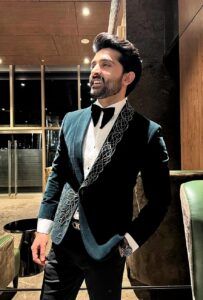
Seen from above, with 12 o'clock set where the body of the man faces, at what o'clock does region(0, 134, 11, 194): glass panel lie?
The glass panel is roughly at 4 o'clock from the man.

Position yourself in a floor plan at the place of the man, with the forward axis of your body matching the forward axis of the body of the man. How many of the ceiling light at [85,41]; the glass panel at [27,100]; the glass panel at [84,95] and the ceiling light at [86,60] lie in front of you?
0

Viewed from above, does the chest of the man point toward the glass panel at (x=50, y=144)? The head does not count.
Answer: no

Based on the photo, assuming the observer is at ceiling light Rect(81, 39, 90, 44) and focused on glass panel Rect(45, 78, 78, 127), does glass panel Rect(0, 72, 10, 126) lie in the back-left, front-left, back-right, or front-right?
front-left

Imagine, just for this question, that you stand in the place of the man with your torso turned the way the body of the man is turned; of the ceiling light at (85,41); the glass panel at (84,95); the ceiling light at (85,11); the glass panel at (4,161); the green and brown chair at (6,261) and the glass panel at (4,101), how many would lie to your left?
0

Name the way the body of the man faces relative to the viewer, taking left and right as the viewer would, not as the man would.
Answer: facing the viewer and to the left of the viewer

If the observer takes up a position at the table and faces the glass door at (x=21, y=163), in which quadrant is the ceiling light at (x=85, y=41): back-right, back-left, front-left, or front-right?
front-right

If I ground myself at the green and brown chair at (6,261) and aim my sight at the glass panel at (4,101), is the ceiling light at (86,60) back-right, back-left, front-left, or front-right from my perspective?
front-right

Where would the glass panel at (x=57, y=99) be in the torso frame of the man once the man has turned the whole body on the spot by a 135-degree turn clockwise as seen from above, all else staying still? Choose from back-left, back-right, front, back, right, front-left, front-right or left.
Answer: front

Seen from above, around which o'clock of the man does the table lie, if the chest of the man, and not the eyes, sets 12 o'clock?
The table is roughly at 4 o'clock from the man.

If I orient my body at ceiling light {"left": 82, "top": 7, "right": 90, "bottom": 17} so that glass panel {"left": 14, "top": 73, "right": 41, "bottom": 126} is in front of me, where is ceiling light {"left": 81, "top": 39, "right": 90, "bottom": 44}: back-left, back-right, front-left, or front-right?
front-right

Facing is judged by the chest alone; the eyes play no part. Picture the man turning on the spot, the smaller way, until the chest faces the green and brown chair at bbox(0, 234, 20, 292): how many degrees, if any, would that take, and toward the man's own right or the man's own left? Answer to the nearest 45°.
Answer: approximately 90° to the man's own right

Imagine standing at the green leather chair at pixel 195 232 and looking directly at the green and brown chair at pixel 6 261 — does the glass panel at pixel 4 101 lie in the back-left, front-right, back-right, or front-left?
front-right

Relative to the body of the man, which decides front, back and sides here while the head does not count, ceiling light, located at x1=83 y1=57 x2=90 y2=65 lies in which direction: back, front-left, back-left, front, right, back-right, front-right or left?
back-right

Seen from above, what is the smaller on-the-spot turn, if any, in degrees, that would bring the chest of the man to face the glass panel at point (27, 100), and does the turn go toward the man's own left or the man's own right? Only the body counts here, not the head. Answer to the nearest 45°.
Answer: approximately 135° to the man's own right

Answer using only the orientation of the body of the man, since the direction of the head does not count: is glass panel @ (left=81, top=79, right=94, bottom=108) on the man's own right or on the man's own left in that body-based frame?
on the man's own right
